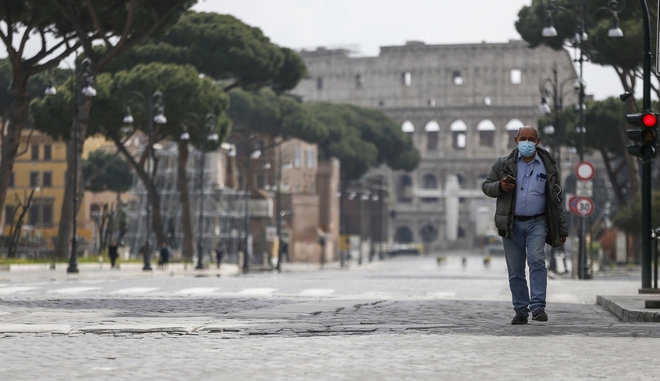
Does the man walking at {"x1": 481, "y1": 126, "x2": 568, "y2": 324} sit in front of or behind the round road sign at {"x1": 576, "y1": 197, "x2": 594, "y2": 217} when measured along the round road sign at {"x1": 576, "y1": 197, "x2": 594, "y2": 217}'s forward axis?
in front

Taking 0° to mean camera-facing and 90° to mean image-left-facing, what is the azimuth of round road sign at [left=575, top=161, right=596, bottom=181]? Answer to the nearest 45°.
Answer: approximately 0°

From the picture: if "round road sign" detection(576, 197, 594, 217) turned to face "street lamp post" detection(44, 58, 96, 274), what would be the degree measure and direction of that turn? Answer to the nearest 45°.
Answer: approximately 90° to its right

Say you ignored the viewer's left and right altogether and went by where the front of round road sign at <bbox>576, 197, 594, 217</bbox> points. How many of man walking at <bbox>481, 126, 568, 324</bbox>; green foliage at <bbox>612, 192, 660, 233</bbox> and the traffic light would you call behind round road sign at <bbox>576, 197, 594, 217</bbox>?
1

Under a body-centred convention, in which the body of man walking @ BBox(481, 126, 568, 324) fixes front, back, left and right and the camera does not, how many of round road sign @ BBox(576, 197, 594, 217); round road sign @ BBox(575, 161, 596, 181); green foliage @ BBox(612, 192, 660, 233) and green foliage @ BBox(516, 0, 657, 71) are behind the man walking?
4

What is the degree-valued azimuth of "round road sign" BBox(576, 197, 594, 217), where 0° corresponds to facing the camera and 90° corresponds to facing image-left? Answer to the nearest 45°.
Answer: approximately 0°

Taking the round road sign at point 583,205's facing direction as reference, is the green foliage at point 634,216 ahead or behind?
behind
